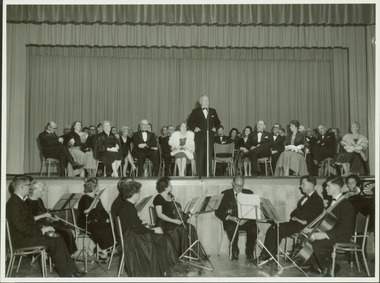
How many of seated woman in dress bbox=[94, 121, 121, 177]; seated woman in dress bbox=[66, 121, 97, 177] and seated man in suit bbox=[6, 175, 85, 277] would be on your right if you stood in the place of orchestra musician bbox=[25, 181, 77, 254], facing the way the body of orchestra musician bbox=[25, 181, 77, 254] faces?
1

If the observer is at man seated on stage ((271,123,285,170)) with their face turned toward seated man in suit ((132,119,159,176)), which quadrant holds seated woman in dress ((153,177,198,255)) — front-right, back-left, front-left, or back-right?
front-left

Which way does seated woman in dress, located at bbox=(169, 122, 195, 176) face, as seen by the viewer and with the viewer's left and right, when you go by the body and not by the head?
facing the viewer

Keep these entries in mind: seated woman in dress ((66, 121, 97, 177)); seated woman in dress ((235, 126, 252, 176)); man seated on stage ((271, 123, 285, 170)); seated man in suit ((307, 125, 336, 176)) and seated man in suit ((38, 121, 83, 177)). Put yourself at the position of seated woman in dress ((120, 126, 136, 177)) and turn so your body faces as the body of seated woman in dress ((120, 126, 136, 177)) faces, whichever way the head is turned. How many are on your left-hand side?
3

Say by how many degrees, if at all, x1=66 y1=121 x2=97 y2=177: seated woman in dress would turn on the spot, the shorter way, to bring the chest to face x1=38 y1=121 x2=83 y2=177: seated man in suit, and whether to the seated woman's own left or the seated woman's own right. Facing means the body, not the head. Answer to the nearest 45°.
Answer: approximately 90° to the seated woman's own right

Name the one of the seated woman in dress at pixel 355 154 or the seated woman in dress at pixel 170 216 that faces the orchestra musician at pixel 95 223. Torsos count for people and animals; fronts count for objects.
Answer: the seated woman in dress at pixel 355 154

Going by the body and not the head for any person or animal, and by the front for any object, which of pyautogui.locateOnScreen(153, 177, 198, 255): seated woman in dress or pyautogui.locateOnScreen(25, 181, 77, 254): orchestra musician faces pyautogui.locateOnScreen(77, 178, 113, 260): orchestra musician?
pyautogui.locateOnScreen(25, 181, 77, 254): orchestra musician

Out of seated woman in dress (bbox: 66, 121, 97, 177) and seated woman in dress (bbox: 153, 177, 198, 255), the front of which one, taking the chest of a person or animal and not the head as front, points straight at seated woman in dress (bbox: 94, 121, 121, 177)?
seated woman in dress (bbox: 66, 121, 97, 177)

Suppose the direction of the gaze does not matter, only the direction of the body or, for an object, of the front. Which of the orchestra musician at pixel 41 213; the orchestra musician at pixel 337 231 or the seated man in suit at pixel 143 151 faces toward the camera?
the seated man in suit

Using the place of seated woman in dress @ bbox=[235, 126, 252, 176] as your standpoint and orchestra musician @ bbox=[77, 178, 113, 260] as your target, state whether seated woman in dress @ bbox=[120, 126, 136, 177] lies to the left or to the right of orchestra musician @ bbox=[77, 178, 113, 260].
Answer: right

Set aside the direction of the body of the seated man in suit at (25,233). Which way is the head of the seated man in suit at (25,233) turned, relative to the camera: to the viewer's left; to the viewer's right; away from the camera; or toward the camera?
to the viewer's right

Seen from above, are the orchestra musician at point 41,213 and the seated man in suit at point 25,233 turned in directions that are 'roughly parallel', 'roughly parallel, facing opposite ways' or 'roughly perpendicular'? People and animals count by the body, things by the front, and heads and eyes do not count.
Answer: roughly parallel

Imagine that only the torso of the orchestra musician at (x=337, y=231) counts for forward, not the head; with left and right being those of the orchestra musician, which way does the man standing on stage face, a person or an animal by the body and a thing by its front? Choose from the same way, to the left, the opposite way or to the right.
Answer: to the left

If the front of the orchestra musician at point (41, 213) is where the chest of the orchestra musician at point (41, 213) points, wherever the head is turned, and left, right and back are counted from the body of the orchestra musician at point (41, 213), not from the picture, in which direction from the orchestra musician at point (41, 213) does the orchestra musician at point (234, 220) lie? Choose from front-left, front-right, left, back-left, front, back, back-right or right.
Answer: front

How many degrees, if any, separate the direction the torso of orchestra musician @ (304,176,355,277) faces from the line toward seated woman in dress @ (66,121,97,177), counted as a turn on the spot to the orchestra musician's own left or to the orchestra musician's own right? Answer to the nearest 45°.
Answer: approximately 45° to the orchestra musician's own right
